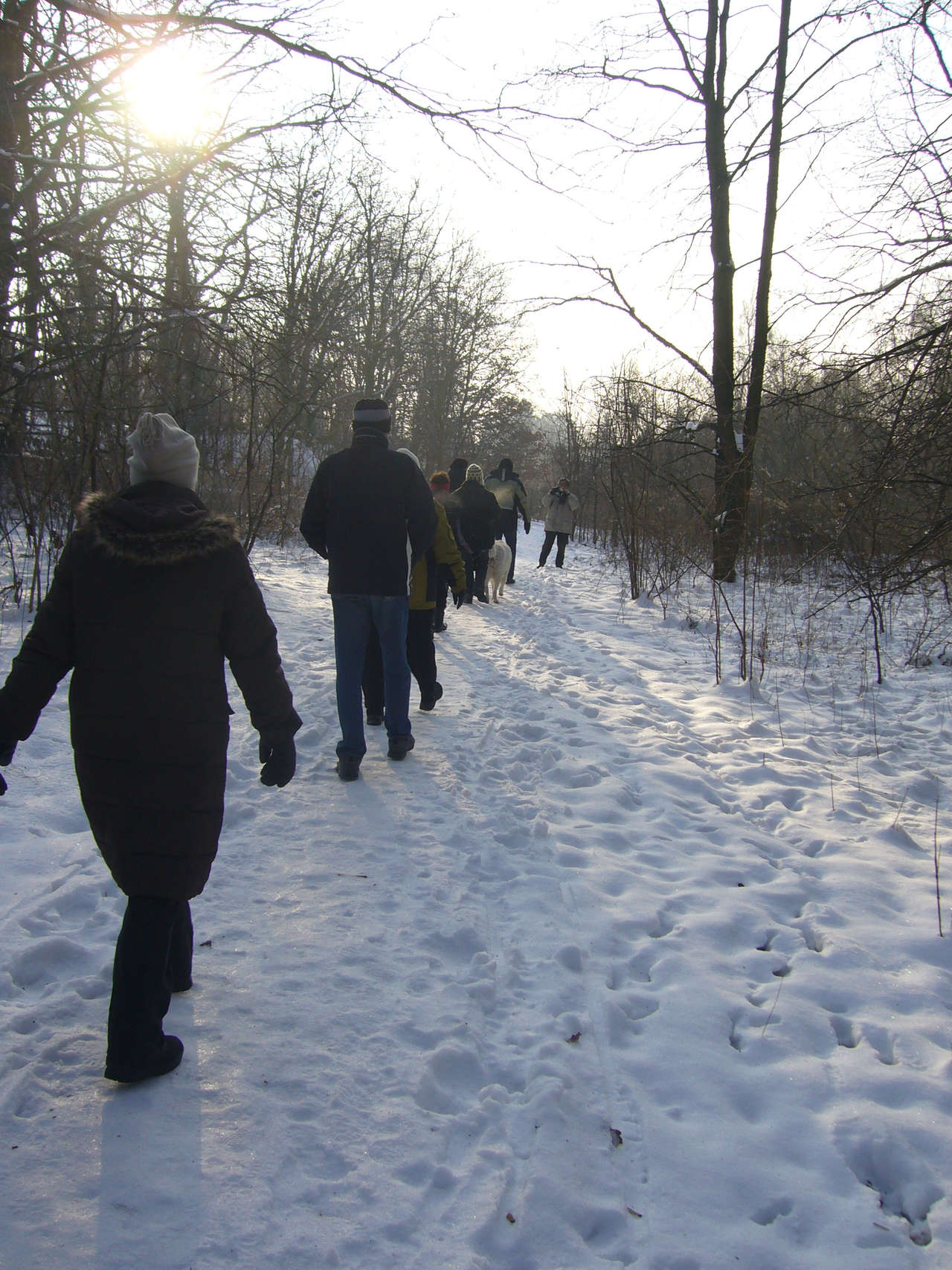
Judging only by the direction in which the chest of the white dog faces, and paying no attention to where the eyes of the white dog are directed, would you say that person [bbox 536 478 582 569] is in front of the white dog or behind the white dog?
in front

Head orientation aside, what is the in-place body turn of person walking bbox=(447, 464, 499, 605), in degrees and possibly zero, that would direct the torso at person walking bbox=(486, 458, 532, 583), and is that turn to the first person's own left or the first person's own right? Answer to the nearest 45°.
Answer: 0° — they already face them

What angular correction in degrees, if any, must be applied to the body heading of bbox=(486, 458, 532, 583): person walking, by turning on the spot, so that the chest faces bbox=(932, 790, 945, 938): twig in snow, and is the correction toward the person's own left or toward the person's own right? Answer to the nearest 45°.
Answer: approximately 180°

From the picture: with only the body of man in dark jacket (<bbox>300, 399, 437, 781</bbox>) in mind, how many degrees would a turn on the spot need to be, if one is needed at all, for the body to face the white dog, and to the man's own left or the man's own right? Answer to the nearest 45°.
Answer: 0° — they already face it

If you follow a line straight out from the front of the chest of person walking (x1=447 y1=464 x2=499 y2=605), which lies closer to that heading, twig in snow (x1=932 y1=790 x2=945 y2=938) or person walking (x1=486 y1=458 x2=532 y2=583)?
the person walking

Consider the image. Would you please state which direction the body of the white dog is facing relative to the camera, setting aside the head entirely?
away from the camera

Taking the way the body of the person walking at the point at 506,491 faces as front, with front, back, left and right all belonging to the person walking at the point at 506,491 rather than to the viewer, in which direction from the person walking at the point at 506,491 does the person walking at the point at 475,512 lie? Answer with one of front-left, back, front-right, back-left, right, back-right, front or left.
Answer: back

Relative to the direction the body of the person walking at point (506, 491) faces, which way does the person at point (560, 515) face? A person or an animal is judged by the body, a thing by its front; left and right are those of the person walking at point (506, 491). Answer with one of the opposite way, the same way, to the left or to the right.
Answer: the opposite way

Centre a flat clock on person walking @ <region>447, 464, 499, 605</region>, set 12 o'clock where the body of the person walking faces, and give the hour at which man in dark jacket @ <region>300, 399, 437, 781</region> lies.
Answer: The man in dark jacket is roughly at 6 o'clock from the person walking.

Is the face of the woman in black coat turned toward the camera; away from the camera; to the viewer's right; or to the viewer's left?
away from the camera

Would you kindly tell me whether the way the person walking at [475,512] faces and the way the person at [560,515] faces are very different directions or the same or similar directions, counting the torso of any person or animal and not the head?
very different directions

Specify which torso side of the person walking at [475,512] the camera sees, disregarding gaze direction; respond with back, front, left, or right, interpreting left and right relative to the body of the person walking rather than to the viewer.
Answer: back

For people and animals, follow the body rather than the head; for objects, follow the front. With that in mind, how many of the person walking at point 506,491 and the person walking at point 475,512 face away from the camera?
2

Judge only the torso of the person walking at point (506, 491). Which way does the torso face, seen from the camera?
away from the camera
